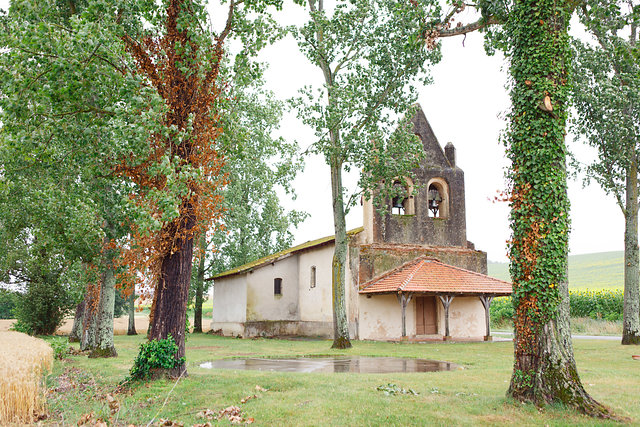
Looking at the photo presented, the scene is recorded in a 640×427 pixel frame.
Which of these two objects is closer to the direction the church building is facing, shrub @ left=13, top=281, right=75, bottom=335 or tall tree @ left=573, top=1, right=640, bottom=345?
the tall tree

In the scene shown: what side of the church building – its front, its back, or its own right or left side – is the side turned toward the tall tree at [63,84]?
right

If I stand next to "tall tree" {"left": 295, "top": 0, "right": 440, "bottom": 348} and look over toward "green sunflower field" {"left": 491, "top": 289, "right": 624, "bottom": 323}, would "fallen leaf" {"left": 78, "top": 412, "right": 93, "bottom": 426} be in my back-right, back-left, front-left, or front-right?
back-right

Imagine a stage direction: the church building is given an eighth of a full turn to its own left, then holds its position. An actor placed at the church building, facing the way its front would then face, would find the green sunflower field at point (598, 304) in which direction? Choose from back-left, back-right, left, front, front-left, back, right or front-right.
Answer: front-left

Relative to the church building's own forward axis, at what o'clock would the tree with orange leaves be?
The tree with orange leaves is roughly at 2 o'clock from the church building.

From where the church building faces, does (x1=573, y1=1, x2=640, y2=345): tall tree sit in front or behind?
in front

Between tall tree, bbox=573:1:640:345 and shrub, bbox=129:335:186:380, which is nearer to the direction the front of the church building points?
the tall tree

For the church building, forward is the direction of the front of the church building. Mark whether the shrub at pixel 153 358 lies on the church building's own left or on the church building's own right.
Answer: on the church building's own right

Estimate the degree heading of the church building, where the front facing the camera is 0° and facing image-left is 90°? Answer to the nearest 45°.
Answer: approximately 315°

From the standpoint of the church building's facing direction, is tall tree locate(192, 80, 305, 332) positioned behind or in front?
behind

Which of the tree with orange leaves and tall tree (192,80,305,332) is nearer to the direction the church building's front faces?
the tree with orange leaves
